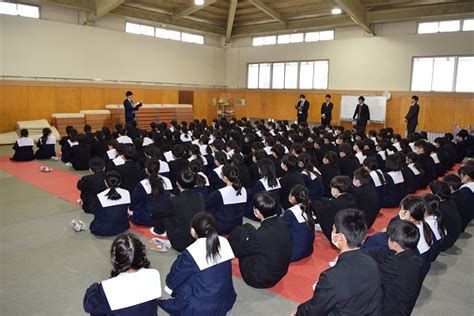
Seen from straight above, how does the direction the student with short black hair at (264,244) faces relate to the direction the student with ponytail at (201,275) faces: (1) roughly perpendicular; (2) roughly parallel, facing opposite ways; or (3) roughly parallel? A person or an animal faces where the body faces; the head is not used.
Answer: roughly parallel

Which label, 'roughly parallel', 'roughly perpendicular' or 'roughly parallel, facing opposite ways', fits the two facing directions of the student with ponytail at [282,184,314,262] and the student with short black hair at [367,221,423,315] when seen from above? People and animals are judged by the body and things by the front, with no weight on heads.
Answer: roughly parallel

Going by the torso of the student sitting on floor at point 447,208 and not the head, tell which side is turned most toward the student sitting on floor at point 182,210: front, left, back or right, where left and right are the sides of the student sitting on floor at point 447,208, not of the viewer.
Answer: left

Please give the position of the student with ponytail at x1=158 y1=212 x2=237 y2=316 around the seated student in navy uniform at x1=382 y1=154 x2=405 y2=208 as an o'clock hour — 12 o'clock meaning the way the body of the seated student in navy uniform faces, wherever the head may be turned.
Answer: The student with ponytail is roughly at 8 o'clock from the seated student in navy uniform.

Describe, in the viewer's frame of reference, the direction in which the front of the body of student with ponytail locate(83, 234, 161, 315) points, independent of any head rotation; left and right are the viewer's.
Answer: facing away from the viewer

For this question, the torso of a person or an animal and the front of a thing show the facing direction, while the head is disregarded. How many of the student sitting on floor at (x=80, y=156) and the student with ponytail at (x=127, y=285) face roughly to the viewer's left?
0

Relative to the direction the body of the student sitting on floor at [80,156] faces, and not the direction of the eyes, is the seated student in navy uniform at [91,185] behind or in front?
behind

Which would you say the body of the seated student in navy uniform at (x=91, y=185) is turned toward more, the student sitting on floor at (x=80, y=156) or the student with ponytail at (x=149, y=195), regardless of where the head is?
the student sitting on floor

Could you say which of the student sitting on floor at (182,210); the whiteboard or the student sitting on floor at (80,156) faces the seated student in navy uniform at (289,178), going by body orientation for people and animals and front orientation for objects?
the whiteboard

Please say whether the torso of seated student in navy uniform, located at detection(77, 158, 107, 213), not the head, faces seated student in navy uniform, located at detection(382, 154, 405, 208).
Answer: no

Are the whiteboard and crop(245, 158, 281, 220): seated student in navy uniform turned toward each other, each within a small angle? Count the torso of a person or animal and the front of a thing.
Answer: no

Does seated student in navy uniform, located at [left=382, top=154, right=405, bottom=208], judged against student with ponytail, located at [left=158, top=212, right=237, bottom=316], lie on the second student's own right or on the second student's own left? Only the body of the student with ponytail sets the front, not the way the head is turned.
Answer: on the second student's own right

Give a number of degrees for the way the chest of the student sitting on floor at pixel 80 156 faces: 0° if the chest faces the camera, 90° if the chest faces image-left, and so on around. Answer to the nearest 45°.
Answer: approximately 180°

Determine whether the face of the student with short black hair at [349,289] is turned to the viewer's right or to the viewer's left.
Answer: to the viewer's left

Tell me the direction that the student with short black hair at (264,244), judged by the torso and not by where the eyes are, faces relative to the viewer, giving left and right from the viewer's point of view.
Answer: facing away from the viewer and to the left of the viewer

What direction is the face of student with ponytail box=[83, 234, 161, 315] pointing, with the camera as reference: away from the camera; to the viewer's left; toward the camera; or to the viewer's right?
away from the camera

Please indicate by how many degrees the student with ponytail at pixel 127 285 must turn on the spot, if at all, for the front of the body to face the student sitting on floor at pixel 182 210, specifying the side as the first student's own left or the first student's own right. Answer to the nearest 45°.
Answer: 0° — they already face them

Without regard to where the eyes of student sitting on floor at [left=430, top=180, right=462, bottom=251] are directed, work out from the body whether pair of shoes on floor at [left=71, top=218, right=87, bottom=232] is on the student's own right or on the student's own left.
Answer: on the student's own left

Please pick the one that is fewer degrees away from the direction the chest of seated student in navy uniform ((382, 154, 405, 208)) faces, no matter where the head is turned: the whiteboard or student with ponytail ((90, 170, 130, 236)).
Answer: the whiteboard

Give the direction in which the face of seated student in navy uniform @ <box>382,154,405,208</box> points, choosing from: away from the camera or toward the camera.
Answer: away from the camera

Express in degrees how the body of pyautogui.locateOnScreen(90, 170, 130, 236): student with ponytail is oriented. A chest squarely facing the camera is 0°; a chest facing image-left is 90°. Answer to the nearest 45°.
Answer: approximately 180°

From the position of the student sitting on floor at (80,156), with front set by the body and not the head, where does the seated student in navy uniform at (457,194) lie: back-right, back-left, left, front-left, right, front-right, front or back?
back-right

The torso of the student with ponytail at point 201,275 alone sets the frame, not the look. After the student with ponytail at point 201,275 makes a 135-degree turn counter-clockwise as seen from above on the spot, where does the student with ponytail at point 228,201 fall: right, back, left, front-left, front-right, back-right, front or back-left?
back

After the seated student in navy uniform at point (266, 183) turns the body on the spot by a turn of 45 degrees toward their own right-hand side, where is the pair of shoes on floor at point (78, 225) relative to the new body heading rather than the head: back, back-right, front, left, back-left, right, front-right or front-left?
left
